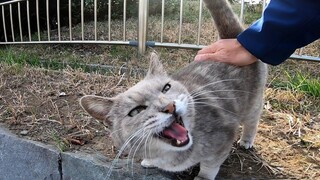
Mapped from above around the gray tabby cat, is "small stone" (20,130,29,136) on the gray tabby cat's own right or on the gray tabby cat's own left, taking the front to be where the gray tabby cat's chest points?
on the gray tabby cat's own right

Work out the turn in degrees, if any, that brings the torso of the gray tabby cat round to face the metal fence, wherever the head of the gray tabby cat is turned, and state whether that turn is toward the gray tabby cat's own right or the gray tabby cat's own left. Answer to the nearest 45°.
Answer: approximately 90° to the gray tabby cat's own right

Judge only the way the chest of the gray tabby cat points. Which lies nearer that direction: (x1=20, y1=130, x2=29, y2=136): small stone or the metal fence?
the small stone

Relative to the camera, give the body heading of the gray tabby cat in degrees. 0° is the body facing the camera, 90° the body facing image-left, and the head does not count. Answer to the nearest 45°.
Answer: approximately 45°
